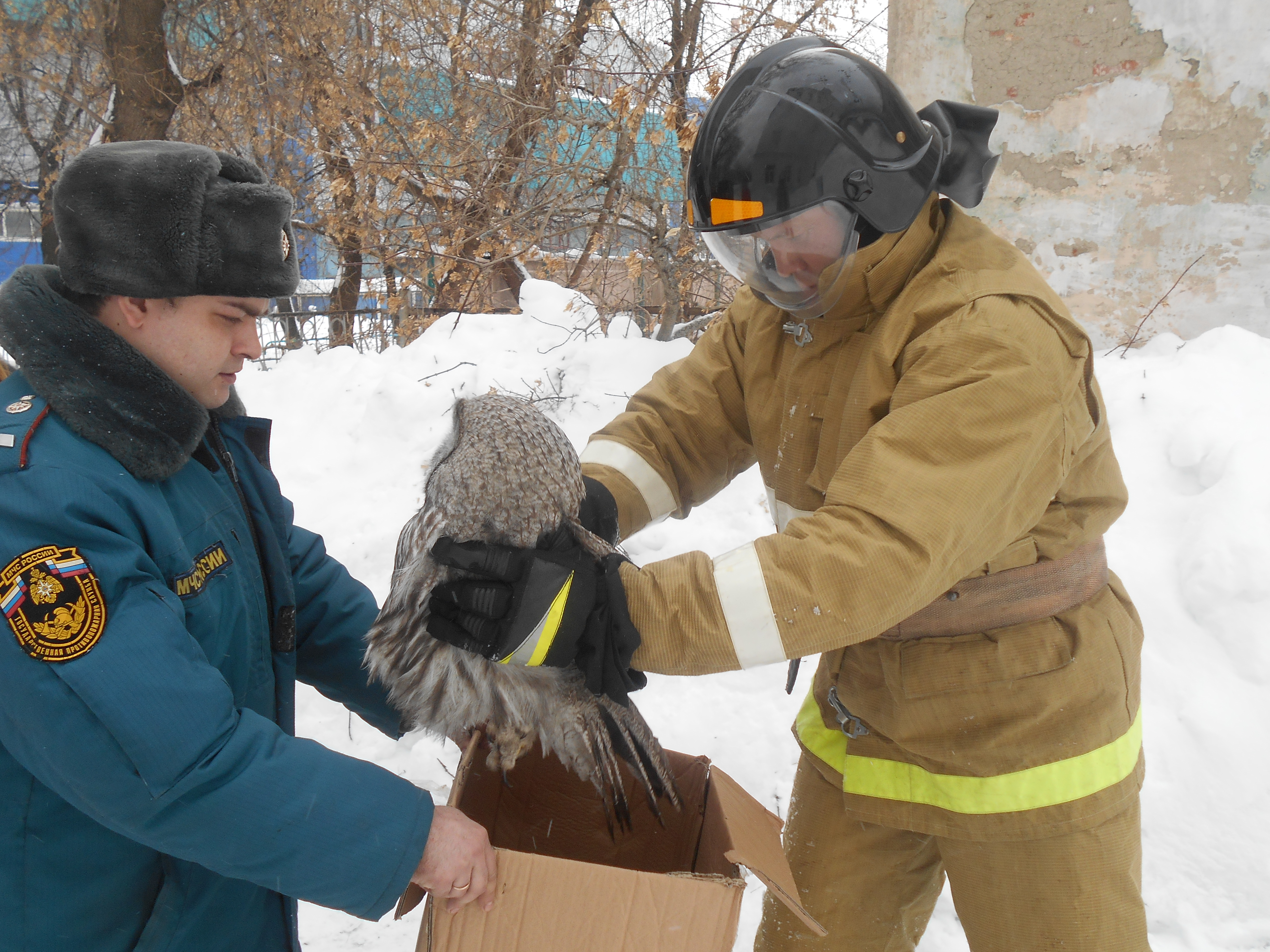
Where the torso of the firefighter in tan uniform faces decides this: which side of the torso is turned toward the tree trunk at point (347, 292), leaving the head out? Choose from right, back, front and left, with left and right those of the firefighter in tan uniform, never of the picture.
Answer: right

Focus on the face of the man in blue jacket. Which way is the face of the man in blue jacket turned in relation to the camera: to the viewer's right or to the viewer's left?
to the viewer's right

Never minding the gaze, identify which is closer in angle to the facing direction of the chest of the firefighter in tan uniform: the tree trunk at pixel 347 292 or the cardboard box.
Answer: the cardboard box

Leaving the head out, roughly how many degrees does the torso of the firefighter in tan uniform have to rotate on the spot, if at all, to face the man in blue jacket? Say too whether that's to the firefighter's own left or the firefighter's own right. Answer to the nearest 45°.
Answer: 0° — they already face them

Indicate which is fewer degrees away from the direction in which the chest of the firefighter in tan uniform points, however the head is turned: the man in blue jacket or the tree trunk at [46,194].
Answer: the man in blue jacket

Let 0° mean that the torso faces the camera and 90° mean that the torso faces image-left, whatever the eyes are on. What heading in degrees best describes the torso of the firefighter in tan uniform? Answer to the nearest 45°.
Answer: approximately 45°
